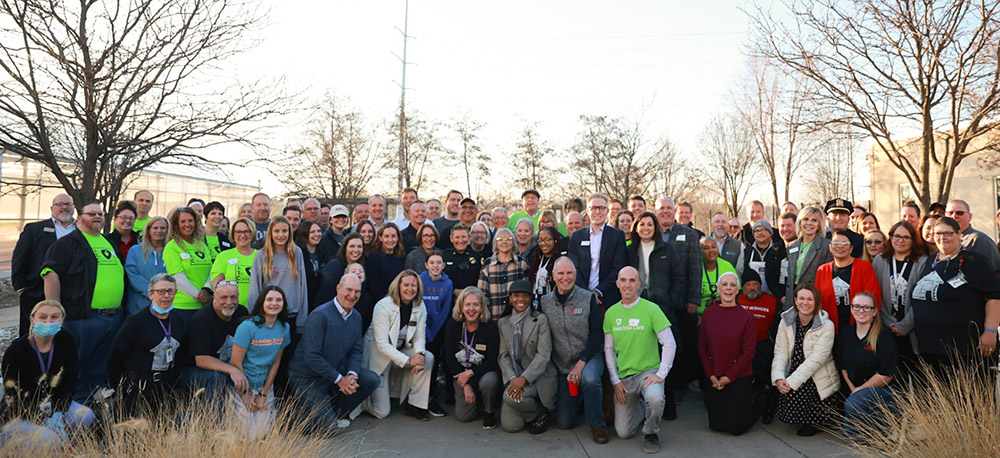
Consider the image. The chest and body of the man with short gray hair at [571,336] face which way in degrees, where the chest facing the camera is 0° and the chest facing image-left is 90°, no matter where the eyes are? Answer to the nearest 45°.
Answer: approximately 0°

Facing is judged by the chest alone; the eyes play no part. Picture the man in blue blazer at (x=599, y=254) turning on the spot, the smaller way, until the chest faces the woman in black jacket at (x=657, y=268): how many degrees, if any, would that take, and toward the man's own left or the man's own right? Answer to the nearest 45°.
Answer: approximately 90° to the man's own left

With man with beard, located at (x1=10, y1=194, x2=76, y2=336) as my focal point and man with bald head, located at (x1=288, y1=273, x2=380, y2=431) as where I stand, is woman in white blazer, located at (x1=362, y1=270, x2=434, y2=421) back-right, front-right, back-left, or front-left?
back-right

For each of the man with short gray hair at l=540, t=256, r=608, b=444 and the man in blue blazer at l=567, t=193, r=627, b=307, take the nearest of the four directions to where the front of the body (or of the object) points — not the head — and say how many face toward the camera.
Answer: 2

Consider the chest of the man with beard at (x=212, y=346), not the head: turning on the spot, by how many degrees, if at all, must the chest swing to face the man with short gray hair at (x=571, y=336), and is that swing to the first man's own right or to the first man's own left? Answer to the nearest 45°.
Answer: approximately 45° to the first man's own left
